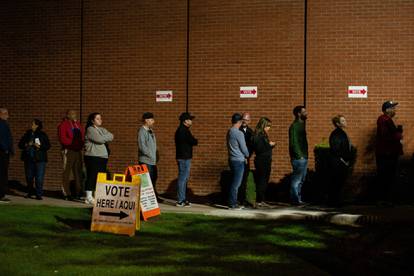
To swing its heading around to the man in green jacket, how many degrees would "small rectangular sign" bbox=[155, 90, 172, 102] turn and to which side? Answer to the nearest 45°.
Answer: approximately 45° to its left

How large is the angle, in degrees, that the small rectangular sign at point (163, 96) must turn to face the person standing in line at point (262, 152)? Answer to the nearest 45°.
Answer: approximately 45° to its left

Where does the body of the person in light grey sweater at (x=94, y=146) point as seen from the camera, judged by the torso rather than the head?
to the viewer's right

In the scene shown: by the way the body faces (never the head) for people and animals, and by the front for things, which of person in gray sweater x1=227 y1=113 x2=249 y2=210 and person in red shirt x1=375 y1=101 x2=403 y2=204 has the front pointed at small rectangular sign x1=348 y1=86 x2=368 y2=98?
the person in gray sweater

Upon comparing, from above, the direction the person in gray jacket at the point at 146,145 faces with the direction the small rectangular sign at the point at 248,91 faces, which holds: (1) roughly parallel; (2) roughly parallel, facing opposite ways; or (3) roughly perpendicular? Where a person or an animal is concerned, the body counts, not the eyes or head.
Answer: roughly perpendicular

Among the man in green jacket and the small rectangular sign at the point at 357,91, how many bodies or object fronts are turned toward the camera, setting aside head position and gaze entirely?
1

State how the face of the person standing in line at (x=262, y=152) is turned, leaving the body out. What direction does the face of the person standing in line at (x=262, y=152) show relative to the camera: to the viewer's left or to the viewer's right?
to the viewer's right
